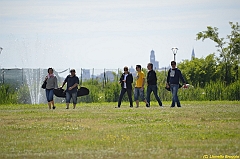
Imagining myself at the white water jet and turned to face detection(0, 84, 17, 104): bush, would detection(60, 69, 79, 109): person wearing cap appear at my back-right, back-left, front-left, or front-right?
back-left

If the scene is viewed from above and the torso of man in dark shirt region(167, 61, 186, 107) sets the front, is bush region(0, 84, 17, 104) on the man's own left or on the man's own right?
on the man's own right

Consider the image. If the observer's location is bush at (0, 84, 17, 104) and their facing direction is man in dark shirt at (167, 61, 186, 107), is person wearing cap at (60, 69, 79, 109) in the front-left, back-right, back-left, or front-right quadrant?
front-right

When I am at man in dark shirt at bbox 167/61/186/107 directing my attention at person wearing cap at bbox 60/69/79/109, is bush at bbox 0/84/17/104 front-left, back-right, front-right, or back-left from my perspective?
front-right

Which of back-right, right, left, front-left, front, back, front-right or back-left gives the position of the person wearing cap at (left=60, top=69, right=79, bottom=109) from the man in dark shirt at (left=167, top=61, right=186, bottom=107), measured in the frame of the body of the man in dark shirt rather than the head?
front-right

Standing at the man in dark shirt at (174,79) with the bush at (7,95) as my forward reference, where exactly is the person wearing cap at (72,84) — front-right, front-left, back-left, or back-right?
front-left
